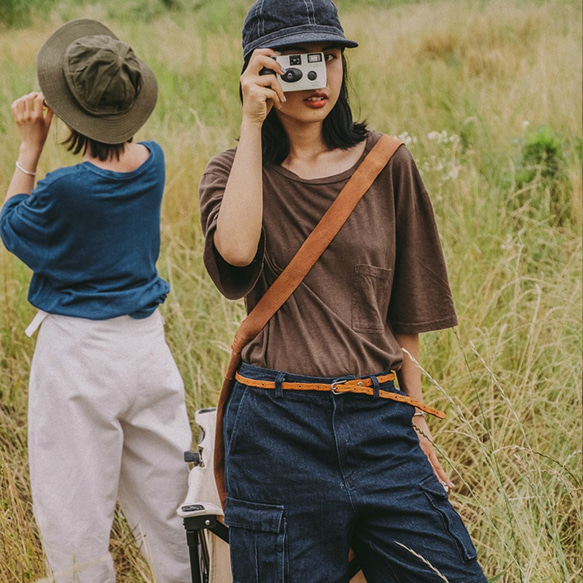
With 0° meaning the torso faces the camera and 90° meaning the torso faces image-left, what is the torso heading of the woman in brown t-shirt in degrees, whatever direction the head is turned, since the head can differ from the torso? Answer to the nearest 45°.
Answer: approximately 0°

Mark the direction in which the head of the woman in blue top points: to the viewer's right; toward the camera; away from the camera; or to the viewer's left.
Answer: away from the camera

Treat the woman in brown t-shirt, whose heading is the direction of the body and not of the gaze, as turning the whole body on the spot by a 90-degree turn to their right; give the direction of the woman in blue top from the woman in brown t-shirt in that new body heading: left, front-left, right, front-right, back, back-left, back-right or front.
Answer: front-right
